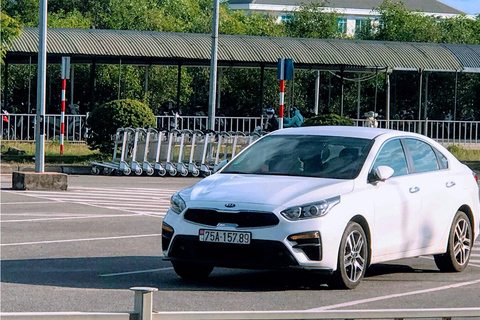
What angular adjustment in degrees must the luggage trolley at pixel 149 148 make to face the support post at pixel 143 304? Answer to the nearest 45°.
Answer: approximately 90° to its left

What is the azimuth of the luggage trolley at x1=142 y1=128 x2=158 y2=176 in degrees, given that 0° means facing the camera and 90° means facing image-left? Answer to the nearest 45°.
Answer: approximately 90°

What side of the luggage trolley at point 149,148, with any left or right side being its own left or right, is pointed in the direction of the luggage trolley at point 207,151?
back

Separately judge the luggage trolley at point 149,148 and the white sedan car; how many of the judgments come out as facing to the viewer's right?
0

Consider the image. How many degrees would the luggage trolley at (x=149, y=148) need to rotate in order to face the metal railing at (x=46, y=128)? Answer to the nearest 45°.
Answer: approximately 90° to its right

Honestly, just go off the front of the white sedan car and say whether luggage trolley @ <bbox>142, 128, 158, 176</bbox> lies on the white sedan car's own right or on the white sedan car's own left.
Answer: on the white sedan car's own right

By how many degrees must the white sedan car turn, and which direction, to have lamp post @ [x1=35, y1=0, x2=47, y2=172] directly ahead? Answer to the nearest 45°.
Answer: approximately 90° to its right

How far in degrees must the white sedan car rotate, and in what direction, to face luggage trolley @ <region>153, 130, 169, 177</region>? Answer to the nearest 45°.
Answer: approximately 135° to its right

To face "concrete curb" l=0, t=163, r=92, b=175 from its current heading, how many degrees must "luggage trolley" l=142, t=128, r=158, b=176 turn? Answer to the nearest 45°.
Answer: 0° — it already faces it

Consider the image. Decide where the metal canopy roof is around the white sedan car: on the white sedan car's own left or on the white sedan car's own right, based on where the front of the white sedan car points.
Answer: on the white sedan car's own right

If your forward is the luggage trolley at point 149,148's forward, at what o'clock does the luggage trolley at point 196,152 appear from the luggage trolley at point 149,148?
the luggage trolley at point 196,152 is roughly at 6 o'clock from the luggage trolley at point 149,148.

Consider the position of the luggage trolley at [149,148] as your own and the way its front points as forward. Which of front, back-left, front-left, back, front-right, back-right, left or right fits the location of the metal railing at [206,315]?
left
